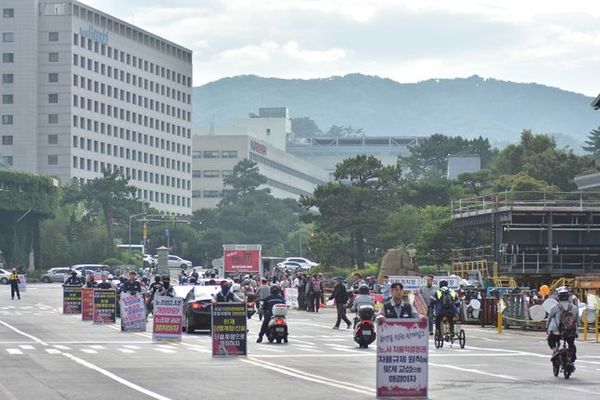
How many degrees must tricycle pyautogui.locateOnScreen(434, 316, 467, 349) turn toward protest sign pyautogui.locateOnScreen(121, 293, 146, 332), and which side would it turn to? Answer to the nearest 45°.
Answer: approximately 45° to its left

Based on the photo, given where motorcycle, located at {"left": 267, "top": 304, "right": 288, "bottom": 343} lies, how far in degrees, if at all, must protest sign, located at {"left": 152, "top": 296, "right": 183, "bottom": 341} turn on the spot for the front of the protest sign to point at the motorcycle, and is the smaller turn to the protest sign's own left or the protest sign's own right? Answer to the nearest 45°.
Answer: approximately 90° to the protest sign's own left

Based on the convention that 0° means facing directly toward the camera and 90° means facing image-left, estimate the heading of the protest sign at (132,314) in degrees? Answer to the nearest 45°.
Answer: approximately 0°

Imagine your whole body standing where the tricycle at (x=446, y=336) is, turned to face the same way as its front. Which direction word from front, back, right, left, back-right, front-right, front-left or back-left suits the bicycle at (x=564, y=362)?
back

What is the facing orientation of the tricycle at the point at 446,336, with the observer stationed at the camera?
facing away from the viewer
